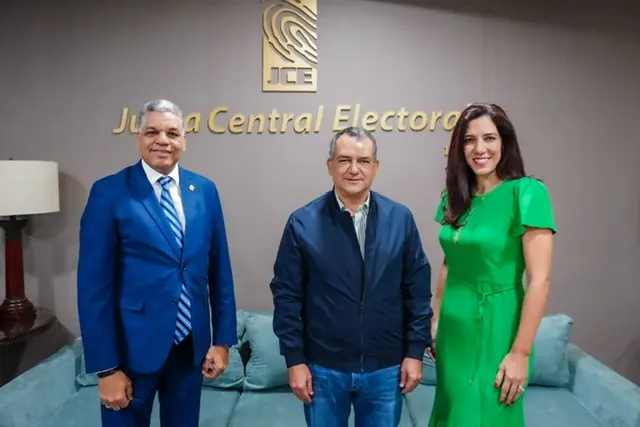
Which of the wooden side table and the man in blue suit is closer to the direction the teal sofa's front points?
the man in blue suit

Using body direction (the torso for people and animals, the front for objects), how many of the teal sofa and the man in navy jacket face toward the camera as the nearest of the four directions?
2

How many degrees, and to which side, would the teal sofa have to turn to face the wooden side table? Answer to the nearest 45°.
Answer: approximately 90° to its right

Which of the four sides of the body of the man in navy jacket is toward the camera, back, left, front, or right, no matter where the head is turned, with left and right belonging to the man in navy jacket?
front

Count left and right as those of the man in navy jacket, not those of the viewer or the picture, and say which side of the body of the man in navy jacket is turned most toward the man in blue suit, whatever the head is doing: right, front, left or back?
right

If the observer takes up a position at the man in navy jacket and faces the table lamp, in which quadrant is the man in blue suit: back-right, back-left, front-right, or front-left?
front-left

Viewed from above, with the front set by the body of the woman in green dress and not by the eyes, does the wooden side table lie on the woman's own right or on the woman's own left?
on the woman's own right

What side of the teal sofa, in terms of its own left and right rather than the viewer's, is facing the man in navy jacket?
front

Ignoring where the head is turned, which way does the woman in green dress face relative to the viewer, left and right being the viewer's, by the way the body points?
facing the viewer and to the left of the viewer

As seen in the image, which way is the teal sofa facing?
toward the camera
